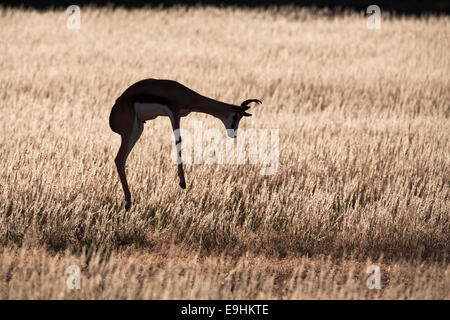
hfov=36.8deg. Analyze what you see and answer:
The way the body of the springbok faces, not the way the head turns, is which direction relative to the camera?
to the viewer's right
